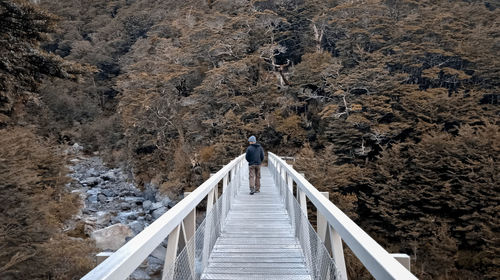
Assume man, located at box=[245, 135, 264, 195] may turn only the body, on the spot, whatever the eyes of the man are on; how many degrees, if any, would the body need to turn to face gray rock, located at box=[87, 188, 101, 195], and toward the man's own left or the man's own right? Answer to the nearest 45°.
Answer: approximately 45° to the man's own left

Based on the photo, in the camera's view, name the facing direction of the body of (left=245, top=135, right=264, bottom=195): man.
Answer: away from the camera

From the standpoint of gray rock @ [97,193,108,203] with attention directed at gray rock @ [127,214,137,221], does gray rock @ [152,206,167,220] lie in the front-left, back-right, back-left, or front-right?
front-left

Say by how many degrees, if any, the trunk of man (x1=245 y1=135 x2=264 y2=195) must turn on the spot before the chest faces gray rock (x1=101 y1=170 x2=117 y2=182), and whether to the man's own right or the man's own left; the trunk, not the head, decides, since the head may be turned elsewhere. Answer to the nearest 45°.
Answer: approximately 45° to the man's own left

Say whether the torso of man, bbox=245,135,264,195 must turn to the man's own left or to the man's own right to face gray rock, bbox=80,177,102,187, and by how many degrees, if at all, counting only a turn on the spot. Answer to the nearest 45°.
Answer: approximately 45° to the man's own left
